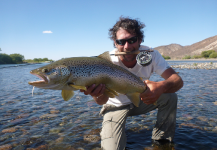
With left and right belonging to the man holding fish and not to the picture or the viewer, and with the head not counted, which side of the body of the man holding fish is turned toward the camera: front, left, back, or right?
front

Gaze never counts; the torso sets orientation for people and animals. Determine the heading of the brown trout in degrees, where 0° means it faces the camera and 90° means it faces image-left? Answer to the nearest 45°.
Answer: approximately 90°
